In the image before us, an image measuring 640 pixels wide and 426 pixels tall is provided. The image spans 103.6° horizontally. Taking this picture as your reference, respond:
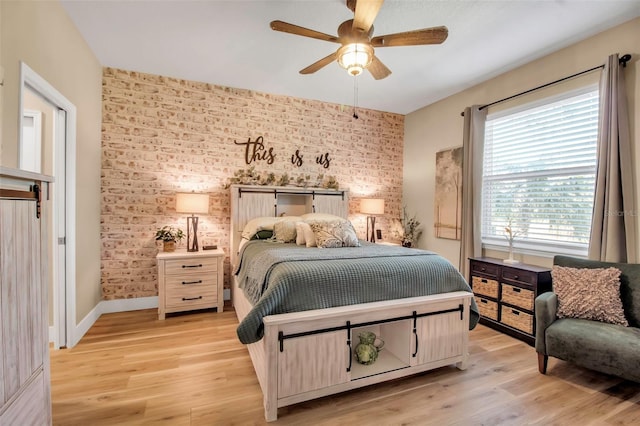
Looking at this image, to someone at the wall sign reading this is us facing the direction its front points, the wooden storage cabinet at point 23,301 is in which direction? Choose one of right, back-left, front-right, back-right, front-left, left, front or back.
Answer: front

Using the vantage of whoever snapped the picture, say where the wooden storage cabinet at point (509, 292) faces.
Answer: facing the viewer and to the left of the viewer

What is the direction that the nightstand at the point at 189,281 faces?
toward the camera

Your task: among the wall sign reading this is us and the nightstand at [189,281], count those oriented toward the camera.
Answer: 2

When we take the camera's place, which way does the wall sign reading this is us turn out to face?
facing the viewer

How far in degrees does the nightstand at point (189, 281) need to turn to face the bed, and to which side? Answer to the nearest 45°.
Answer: approximately 45° to its left

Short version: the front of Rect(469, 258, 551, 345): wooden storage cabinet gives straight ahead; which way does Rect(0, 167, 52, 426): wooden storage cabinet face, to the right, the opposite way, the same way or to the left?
the opposite way

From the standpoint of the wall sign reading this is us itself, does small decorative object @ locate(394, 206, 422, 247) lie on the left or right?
on its left

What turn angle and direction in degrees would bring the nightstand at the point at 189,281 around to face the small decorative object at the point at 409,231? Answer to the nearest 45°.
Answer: approximately 90° to its left

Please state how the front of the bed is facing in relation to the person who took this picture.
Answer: facing the viewer and to the right of the viewer

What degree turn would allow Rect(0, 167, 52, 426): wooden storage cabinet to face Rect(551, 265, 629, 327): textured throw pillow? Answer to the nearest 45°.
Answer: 0° — it already faces it

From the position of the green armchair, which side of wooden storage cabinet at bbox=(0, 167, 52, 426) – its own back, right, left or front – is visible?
front

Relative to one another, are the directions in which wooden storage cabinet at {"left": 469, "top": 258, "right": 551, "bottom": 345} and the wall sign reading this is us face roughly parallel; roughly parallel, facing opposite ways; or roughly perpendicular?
roughly perpendicular

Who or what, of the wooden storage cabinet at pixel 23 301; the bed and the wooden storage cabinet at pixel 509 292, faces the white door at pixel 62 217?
the wooden storage cabinet at pixel 509 292
